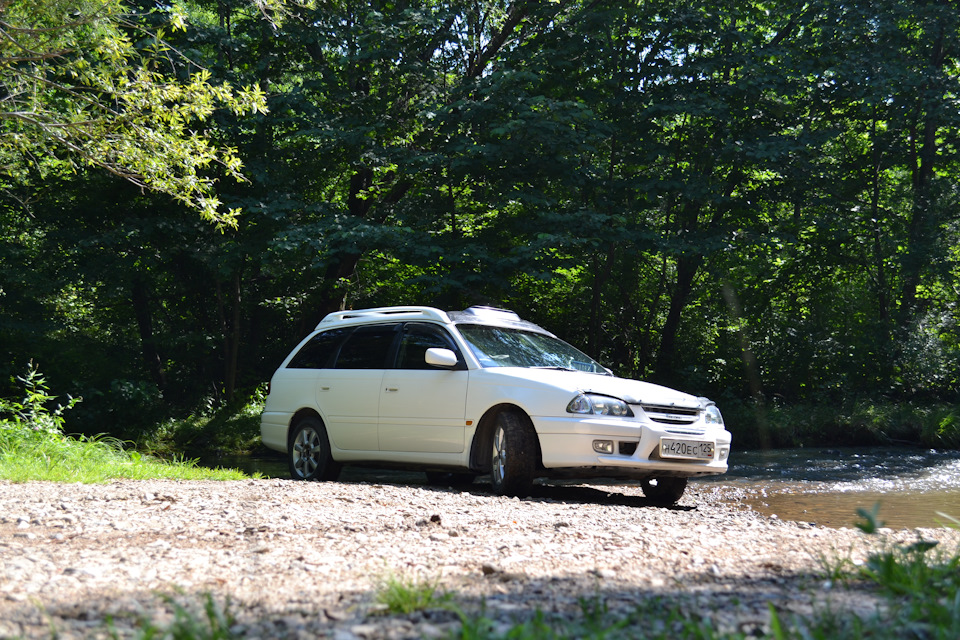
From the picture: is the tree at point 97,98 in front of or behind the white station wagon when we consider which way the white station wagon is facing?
behind

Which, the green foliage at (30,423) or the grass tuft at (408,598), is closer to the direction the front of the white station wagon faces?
the grass tuft

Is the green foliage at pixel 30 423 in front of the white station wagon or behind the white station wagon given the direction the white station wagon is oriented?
behind

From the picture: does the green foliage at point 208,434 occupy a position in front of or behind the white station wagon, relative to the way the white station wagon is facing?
behind

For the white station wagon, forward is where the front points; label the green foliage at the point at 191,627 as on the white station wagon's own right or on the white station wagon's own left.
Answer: on the white station wagon's own right

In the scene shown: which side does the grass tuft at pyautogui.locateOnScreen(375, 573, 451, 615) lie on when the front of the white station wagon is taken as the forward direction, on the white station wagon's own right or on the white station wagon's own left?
on the white station wagon's own right

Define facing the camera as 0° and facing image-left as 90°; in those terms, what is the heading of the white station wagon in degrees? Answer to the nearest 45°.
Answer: approximately 315°

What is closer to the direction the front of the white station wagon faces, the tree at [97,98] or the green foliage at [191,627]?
the green foliage
